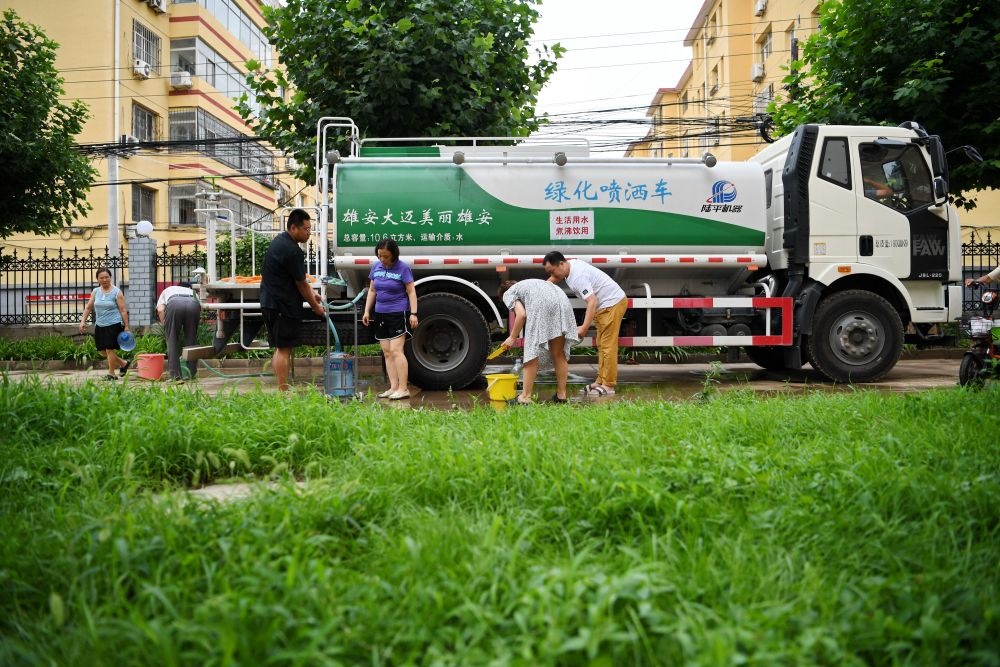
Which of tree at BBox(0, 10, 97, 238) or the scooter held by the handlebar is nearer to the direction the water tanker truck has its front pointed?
the scooter held by the handlebar

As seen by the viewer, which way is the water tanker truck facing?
to the viewer's right

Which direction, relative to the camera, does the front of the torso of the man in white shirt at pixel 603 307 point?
to the viewer's left

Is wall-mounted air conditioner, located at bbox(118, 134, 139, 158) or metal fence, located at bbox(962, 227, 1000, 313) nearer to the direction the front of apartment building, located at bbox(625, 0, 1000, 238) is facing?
the wall-mounted air conditioner

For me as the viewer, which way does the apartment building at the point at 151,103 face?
facing the viewer and to the right of the viewer

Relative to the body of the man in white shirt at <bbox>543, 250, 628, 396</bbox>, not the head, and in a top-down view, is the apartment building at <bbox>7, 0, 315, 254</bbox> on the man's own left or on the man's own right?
on the man's own right

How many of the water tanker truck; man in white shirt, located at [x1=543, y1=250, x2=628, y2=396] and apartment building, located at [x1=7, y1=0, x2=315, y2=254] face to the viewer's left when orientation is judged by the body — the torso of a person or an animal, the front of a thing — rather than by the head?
1

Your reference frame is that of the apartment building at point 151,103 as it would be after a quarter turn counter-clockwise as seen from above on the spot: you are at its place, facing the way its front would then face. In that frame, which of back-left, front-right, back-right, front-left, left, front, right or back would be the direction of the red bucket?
back-right

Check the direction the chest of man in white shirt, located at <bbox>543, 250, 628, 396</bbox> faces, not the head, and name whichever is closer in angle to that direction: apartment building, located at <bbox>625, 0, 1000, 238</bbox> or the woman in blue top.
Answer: the woman in blue top

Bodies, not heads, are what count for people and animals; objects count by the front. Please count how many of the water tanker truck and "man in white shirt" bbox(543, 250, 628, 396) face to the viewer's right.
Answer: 1

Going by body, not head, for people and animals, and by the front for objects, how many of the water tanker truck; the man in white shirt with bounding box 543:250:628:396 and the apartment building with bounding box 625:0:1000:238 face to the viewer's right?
1

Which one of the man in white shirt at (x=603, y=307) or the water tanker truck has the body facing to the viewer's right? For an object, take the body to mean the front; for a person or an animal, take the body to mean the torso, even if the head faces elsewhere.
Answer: the water tanker truck

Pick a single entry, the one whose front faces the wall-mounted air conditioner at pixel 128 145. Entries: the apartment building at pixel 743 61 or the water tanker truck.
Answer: the apartment building

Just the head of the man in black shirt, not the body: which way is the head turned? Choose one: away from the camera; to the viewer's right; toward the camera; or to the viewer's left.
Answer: to the viewer's right

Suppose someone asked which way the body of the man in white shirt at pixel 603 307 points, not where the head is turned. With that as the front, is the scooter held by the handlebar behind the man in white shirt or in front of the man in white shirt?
behind

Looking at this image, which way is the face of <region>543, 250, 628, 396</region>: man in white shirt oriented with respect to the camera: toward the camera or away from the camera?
toward the camera

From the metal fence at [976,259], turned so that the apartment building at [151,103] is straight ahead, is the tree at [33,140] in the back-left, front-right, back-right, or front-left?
front-left

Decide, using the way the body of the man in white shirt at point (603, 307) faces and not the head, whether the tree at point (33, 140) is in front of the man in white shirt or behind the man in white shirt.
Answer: in front
